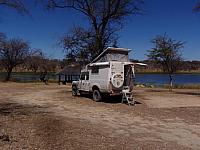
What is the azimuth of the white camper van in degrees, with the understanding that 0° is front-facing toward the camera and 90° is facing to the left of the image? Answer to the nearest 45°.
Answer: approximately 135°
